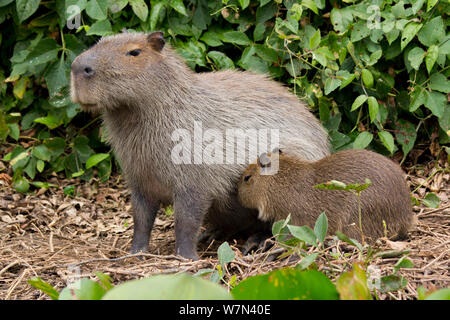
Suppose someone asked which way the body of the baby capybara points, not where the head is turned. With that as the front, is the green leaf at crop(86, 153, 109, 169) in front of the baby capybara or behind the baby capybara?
in front

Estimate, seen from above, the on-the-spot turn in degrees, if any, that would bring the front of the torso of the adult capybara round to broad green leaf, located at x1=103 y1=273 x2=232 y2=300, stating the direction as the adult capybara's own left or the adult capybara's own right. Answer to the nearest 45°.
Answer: approximately 45° to the adult capybara's own left

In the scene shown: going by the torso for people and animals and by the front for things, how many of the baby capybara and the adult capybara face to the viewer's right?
0

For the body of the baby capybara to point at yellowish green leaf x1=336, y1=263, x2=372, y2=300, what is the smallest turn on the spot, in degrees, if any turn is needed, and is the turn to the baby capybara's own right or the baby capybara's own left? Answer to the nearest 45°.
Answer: approximately 90° to the baby capybara's own left

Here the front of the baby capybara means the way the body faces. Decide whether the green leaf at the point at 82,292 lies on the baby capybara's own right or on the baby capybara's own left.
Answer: on the baby capybara's own left

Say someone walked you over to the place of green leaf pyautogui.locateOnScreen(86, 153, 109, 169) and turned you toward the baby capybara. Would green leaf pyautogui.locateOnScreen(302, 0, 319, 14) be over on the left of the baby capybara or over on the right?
left

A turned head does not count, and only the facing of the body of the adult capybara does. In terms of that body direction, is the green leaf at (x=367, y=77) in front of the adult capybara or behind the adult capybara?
behind

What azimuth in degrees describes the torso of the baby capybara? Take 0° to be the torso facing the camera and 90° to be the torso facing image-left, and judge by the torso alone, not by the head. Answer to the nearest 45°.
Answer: approximately 90°

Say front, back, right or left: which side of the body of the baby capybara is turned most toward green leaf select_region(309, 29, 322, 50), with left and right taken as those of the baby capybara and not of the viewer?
right

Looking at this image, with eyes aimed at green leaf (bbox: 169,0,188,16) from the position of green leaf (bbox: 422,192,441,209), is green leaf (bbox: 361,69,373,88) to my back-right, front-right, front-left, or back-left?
front-right

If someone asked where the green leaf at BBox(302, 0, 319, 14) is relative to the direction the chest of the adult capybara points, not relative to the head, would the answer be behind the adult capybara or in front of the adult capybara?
behind

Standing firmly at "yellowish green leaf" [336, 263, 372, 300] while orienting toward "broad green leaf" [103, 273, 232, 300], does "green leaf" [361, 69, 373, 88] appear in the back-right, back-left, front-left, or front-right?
back-right

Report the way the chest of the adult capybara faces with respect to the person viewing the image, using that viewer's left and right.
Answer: facing the viewer and to the left of the viewer

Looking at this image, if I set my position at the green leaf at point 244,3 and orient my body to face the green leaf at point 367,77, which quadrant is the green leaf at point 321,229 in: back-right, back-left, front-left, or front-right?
front-right

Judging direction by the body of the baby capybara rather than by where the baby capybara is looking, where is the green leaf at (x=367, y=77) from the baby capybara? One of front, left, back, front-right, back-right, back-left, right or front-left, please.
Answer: right

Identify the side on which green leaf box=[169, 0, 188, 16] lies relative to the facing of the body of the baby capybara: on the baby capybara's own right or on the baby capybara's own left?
on the baby capybara's own right
